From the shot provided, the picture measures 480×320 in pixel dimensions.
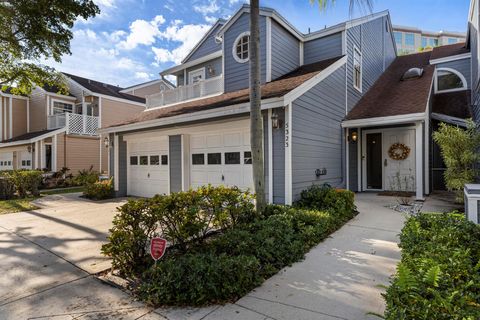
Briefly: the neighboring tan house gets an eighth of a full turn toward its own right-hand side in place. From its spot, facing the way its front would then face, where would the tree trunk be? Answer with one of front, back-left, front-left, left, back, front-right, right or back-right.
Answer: left

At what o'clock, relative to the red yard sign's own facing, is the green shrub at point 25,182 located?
The green shrub is roughly at 5 o'clock from the red yard sign.

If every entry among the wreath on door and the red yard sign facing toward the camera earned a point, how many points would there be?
2

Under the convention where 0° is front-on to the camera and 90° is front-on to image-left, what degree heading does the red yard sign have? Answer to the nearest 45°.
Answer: approximately 0°

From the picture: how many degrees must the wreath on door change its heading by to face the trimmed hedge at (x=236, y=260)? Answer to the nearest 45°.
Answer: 0° — it already faces it

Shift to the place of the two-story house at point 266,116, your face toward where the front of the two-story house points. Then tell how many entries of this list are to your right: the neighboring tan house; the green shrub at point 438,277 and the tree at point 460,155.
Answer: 1

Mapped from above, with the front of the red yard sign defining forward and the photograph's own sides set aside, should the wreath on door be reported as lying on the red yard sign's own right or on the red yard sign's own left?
on the red yard sign's own left

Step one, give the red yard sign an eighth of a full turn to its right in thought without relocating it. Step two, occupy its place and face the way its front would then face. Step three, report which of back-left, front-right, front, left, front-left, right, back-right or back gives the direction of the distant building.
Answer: back

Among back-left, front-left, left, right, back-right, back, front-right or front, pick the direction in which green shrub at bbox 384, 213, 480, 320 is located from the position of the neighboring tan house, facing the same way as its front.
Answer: front-left

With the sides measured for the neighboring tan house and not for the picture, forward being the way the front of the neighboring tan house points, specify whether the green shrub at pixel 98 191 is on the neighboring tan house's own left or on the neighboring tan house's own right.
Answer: on the neighboring tan house's own left

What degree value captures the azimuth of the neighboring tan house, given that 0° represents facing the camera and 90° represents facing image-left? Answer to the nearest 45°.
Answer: approximately 45°

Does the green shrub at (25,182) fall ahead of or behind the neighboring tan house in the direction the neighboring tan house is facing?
ahead

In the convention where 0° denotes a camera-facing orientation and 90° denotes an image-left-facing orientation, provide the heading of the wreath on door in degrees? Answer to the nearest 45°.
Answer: approximately 0°
